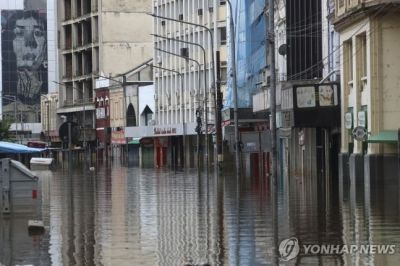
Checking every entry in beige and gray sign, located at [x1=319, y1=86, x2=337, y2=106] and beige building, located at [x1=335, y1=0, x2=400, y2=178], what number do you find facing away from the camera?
0

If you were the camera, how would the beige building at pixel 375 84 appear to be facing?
facing the viewer and to the left of the viewer

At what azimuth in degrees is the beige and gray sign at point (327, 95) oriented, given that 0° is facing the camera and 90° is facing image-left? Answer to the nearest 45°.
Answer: approximately 0°

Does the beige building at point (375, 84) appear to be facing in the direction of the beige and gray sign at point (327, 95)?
no

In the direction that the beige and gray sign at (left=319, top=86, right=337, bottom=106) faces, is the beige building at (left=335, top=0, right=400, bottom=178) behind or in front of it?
in front
